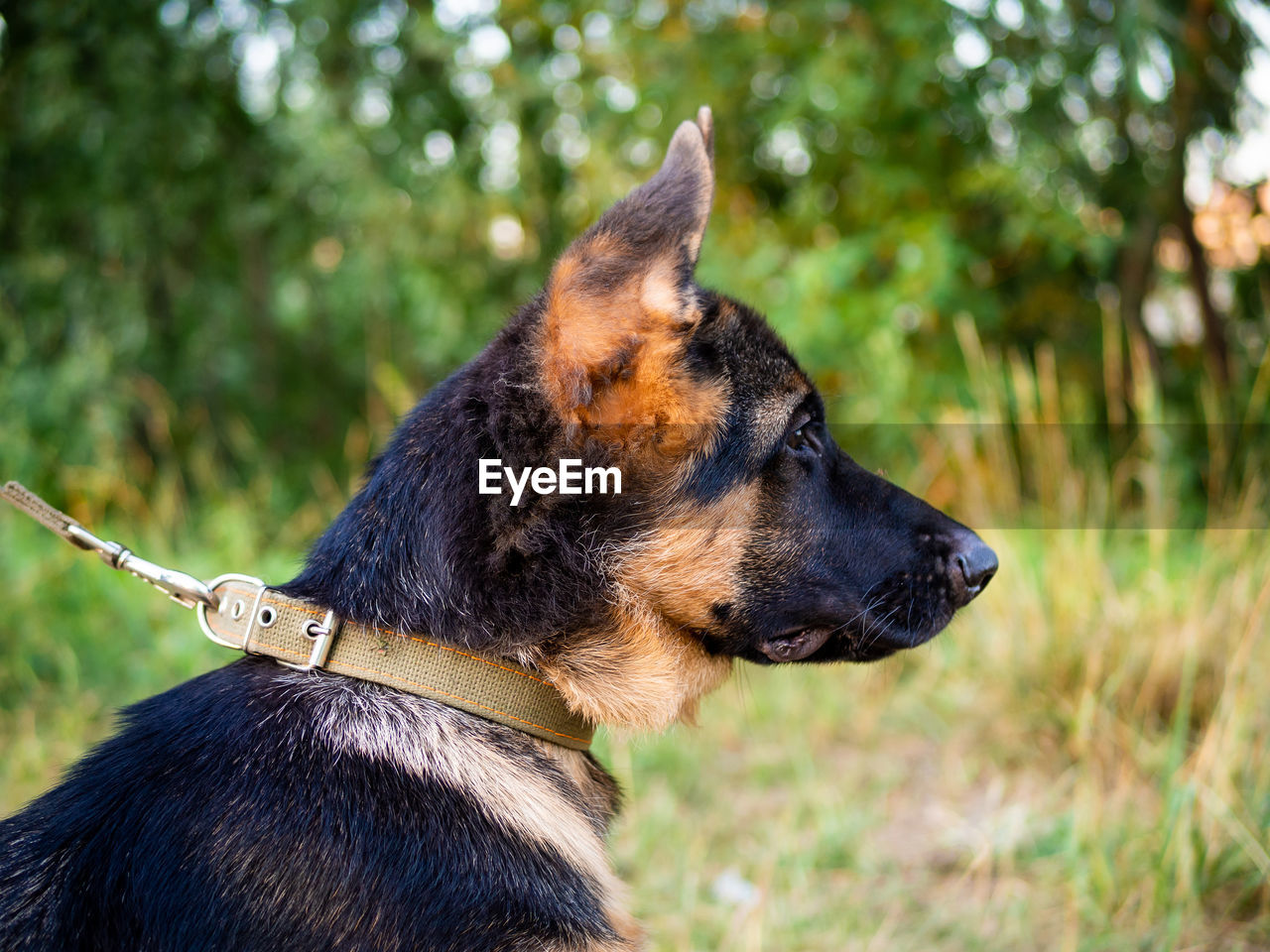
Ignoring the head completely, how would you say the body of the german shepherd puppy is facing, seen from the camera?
to the viewer's right
